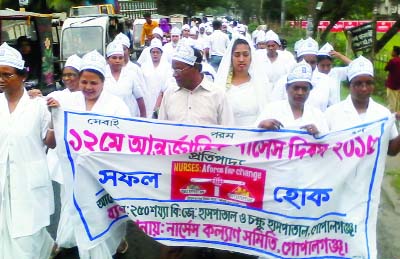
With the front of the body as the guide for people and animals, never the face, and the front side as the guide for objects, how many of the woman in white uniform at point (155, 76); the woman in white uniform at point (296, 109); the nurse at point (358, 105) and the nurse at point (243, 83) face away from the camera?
0

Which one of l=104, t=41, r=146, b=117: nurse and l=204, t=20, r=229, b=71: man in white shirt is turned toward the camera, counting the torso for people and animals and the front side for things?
the nurse

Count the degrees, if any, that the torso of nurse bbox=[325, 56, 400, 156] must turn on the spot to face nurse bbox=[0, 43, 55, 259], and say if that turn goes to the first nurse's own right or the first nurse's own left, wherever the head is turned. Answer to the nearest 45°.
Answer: approximately 90° to the first nurse's own right

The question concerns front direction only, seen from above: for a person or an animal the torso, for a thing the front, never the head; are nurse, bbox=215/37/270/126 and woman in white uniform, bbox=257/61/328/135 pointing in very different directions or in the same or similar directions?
same or similar directions

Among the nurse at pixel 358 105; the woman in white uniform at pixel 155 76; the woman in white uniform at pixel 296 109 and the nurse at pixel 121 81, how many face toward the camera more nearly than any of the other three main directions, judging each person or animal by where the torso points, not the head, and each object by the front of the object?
4

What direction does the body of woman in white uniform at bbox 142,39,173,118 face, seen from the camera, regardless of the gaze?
toward the camera

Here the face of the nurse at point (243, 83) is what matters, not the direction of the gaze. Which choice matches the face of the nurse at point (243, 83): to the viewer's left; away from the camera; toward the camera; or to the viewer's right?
toward the camera

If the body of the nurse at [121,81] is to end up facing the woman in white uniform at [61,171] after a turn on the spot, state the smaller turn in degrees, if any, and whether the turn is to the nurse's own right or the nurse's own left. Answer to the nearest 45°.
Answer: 0° — they already face them

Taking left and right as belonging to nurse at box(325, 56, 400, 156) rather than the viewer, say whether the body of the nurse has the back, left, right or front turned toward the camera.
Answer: front

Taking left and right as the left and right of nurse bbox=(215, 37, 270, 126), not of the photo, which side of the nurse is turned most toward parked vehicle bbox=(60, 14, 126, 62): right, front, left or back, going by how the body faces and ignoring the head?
back

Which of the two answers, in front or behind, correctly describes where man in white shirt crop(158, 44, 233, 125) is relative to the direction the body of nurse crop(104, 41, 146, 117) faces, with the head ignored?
in front

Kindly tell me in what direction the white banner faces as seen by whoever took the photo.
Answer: facing the viewer

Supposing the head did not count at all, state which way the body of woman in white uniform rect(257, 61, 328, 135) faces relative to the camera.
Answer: toward the camera

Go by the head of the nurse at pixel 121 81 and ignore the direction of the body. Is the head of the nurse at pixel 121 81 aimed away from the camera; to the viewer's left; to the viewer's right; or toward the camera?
toward the camera

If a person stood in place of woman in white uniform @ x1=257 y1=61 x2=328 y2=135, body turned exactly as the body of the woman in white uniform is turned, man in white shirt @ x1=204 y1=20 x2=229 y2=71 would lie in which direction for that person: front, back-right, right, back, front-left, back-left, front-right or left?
back

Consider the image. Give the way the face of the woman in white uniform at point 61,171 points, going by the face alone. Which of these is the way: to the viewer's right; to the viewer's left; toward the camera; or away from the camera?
toward the camera
